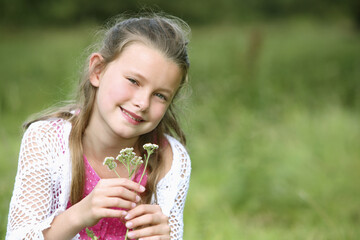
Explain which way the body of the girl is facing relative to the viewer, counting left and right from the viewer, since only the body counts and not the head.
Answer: facing the viewer and to the right of the viewer
